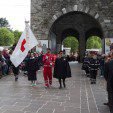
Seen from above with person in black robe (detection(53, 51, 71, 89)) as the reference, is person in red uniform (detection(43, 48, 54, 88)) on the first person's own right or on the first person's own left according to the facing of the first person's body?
on the first person's own right

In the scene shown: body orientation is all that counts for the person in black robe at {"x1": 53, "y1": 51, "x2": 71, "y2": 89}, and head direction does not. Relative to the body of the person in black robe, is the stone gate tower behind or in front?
behind

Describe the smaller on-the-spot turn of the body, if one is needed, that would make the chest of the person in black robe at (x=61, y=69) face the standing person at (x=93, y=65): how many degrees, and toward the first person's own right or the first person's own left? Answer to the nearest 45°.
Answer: approximately 135° to the first person's own left

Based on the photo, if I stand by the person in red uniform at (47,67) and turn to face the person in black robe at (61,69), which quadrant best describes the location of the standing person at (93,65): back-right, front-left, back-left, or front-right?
front-left

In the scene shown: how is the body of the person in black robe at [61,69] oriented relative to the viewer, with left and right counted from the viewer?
facing the viewer
